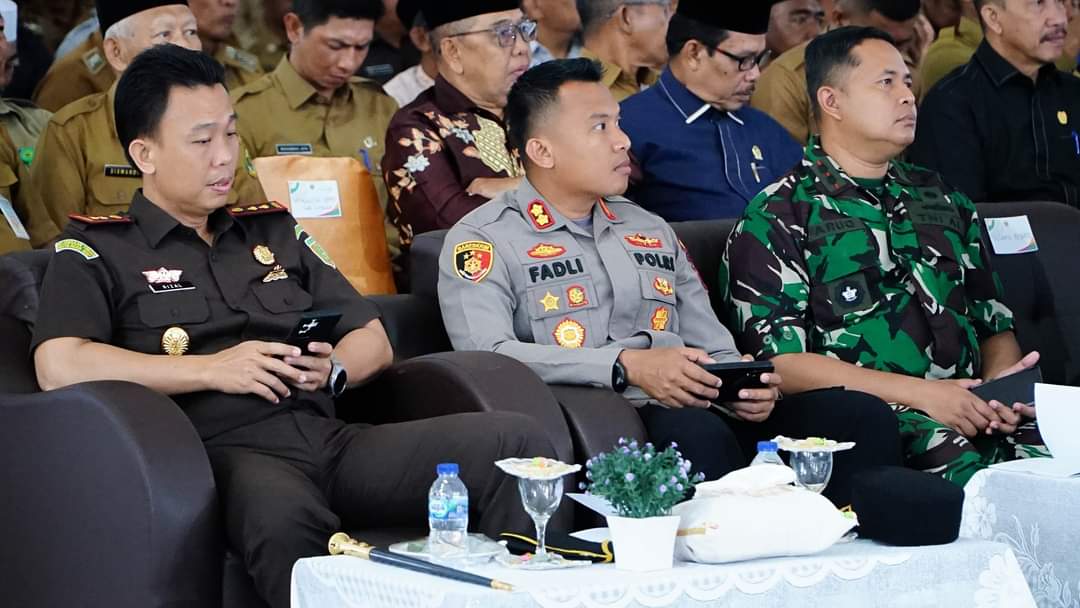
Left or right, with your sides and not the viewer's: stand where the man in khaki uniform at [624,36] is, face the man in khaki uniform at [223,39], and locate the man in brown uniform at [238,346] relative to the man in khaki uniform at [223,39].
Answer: left

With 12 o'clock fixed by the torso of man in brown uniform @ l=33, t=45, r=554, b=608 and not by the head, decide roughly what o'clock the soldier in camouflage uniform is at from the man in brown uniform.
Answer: The soldier in camouflage uniform is roughly at 10 o'clock from the man in brown uniform.

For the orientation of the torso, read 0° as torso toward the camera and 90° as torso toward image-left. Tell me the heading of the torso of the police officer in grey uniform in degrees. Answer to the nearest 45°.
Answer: approximately 315°

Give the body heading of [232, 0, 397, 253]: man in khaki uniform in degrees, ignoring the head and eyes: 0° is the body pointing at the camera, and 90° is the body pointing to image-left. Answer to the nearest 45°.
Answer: approximately 315°

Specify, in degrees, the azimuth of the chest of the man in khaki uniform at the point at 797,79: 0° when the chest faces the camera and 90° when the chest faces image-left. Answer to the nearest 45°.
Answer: approximately 315°
